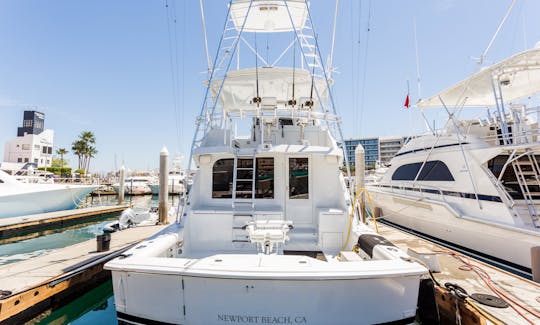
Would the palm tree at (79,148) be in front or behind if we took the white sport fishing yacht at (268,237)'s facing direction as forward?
in front

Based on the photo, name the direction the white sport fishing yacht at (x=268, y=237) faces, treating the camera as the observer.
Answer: facing away from the viewer

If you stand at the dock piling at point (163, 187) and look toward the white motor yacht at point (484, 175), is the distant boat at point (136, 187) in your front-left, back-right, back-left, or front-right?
back-left

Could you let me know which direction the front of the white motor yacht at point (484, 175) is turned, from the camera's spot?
facing away from the viewer and to the left of the viewer

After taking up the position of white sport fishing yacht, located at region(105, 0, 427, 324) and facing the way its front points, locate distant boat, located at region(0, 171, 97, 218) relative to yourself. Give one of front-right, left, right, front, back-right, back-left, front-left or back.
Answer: front-left

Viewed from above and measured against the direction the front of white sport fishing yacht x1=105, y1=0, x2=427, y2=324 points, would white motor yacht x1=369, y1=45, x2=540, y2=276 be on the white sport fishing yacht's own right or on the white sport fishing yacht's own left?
on the white sport fishing yacht's own right

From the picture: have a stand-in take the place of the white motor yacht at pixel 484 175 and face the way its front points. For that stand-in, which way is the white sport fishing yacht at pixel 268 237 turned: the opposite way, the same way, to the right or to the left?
the same way

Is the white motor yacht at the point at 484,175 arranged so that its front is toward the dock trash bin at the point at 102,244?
no

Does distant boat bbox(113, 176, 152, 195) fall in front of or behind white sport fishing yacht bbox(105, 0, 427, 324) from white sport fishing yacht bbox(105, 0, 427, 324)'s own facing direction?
in front
